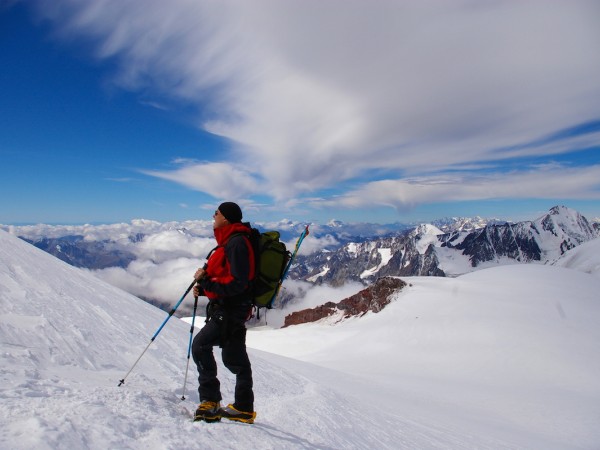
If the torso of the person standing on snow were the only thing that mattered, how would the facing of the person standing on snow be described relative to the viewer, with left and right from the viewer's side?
facing to the left of the viewer

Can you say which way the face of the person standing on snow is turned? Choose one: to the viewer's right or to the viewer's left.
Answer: to the viewer's left
